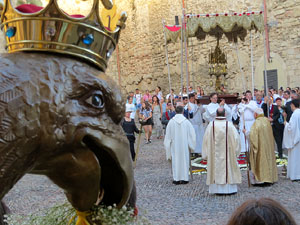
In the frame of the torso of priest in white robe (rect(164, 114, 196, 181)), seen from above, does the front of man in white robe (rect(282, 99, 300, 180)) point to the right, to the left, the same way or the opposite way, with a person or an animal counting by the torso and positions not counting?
to the left

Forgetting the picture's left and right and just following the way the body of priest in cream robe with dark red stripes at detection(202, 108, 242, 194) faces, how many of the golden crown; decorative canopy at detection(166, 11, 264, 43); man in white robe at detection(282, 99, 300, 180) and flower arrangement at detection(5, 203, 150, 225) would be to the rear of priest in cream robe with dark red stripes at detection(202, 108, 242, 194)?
2

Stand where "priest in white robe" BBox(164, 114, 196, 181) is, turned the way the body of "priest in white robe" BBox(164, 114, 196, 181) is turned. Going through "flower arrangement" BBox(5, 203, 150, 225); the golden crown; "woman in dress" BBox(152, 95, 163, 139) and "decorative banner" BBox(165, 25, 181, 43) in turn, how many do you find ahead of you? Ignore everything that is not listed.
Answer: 2

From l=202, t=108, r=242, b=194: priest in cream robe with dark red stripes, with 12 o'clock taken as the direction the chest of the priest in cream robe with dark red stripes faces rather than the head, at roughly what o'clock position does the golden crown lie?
The golden crown is roughly at 6 o'clock from the priest in cream robe with dark red stripes.

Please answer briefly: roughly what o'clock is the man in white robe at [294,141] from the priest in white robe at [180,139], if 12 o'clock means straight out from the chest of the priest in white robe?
The man in white robe is roughly at 3 o'clock from the priest in white robe.

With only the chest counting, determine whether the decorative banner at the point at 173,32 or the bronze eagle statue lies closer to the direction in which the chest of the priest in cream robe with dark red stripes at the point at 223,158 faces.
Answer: the decorative banner

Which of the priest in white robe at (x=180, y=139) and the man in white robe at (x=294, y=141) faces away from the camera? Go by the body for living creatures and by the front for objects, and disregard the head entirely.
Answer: the priest in white robe

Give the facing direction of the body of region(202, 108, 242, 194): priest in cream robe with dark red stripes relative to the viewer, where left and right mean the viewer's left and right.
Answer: facing away from the viewer

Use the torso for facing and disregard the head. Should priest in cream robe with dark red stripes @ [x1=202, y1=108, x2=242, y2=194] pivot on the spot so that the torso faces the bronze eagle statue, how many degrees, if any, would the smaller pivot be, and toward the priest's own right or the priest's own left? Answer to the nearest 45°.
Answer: approximately 180°

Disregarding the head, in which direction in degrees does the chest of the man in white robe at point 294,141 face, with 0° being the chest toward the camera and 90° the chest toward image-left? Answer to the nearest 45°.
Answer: approximately 90°

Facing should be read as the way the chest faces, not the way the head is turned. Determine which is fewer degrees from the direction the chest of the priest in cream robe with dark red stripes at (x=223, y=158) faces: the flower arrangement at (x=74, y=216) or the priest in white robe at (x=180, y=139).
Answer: the priest in white robe

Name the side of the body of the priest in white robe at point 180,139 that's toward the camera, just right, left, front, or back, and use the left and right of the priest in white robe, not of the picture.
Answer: back

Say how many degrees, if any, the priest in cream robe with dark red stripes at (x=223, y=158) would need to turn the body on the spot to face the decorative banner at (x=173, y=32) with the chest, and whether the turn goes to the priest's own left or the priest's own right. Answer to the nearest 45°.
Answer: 0° — they already face it

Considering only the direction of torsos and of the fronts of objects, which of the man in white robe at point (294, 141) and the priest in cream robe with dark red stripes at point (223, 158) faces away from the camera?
the priest in cream robe with dark red stripes

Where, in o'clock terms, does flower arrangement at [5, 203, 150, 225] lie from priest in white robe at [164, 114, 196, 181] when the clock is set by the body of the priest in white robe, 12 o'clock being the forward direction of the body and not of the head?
The flower arrangement is roughly at 6 o'clock from the priest in white robe.

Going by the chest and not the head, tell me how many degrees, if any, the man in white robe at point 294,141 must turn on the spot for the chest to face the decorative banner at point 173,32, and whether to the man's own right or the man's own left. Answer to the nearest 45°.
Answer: approximately 45° to the man's own right

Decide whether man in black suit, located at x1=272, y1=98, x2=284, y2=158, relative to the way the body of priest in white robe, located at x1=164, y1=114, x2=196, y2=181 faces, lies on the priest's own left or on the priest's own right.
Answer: on the priest's own right
